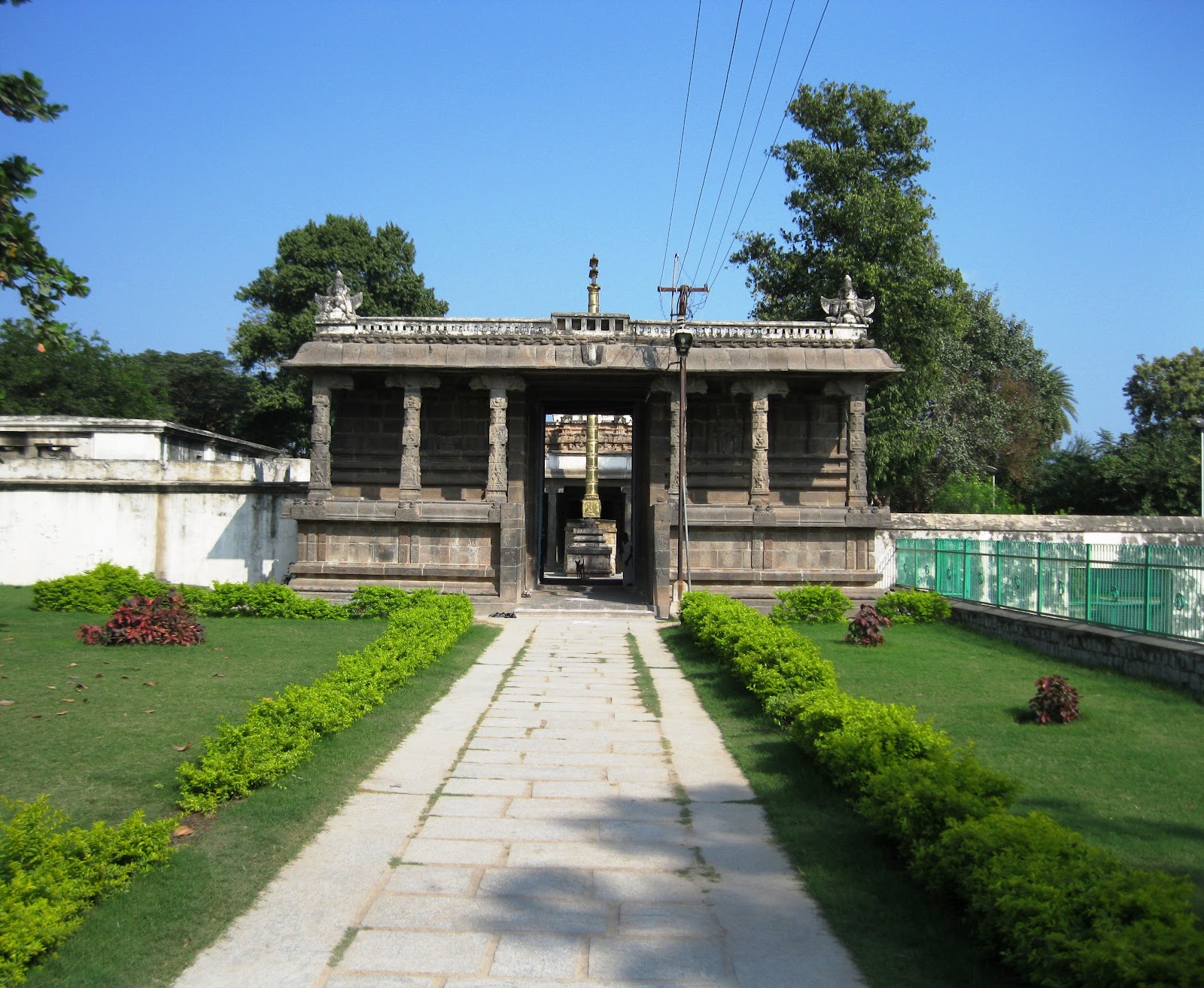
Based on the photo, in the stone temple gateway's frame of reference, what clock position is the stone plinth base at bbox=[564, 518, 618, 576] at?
The stone plinth base is roughly at 6 o'clock from the stone temple gateway.

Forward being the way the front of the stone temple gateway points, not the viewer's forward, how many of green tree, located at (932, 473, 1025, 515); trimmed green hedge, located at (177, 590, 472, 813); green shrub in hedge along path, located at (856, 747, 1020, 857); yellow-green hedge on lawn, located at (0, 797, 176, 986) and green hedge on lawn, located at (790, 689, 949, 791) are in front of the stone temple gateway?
4

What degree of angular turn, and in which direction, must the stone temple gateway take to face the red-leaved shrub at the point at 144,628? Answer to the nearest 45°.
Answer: approximately 45° to its right

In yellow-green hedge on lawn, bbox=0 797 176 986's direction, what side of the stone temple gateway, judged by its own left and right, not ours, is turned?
front

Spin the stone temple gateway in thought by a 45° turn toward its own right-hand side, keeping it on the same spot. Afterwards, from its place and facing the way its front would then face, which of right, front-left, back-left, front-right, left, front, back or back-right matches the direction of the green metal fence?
left

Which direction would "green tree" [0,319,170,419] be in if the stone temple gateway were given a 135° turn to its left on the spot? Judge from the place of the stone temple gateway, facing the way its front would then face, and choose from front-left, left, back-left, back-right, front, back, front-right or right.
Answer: left

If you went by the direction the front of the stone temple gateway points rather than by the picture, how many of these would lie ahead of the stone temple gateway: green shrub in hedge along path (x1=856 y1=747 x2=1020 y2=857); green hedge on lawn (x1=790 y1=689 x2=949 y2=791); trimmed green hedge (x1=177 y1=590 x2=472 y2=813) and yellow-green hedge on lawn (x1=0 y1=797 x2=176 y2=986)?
4

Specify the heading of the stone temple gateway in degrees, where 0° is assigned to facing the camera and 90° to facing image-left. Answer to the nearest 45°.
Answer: approximately 0°

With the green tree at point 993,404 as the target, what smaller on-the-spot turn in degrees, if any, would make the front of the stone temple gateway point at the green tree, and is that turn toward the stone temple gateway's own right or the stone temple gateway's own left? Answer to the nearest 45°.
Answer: approximately 135° to the stone temple gateway's own left

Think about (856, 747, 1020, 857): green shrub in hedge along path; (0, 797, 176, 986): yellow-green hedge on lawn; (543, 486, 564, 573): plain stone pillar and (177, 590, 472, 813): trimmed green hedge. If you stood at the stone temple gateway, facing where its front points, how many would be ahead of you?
3

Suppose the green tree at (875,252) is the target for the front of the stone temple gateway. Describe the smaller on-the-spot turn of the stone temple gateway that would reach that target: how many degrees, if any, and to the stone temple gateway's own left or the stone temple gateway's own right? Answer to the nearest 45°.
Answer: approximately 135° to the stone temple gateway's own left

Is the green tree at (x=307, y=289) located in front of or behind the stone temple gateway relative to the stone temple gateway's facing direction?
behind

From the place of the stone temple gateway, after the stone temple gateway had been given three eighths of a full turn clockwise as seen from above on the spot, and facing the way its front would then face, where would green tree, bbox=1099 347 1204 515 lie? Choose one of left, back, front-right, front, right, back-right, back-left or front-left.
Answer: right
